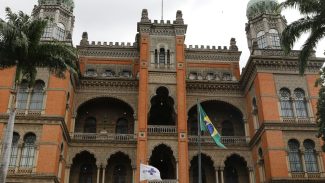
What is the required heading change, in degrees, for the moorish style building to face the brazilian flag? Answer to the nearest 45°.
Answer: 0° — it already faces it

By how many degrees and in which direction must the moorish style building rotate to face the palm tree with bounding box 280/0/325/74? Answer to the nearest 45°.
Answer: approximately 45° to its left

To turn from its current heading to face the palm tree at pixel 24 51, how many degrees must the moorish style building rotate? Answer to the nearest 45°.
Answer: approximately 45° to its right

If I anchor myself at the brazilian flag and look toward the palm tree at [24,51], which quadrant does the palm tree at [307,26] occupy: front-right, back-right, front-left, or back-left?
back-left

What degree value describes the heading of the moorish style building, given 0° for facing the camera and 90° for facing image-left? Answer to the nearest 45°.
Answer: approximately 0°
